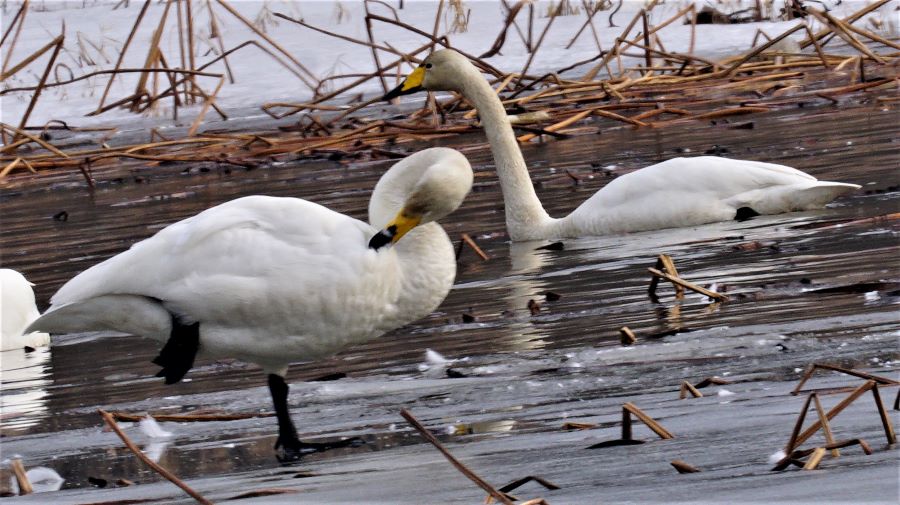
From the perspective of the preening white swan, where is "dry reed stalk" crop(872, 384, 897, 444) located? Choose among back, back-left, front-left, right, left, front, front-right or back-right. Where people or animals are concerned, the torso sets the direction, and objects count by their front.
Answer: front-right

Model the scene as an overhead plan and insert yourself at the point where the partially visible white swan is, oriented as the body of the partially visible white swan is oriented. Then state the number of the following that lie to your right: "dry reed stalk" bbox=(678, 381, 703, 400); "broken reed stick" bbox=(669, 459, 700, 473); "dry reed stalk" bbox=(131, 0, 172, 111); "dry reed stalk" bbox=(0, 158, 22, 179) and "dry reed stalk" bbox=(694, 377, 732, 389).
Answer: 2

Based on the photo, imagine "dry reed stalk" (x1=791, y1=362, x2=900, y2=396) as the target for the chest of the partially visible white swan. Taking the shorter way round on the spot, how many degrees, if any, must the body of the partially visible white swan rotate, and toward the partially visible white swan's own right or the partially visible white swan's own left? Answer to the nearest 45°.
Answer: approximately 135° to the partially visible white swan's own left

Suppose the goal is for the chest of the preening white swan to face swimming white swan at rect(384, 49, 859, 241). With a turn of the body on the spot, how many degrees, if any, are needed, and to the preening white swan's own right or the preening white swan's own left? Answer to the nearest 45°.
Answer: approximately 45° to the preening white swan's own left

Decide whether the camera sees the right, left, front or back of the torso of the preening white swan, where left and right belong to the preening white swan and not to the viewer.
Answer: right

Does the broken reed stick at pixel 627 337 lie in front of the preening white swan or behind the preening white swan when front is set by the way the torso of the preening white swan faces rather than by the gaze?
in front

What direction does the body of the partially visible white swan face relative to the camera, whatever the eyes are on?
to the viewer's left

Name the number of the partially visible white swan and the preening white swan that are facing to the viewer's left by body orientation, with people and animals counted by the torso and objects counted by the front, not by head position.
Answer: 1

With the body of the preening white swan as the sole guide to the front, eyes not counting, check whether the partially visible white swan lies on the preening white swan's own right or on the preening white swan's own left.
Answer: on the preening white swan's own left
